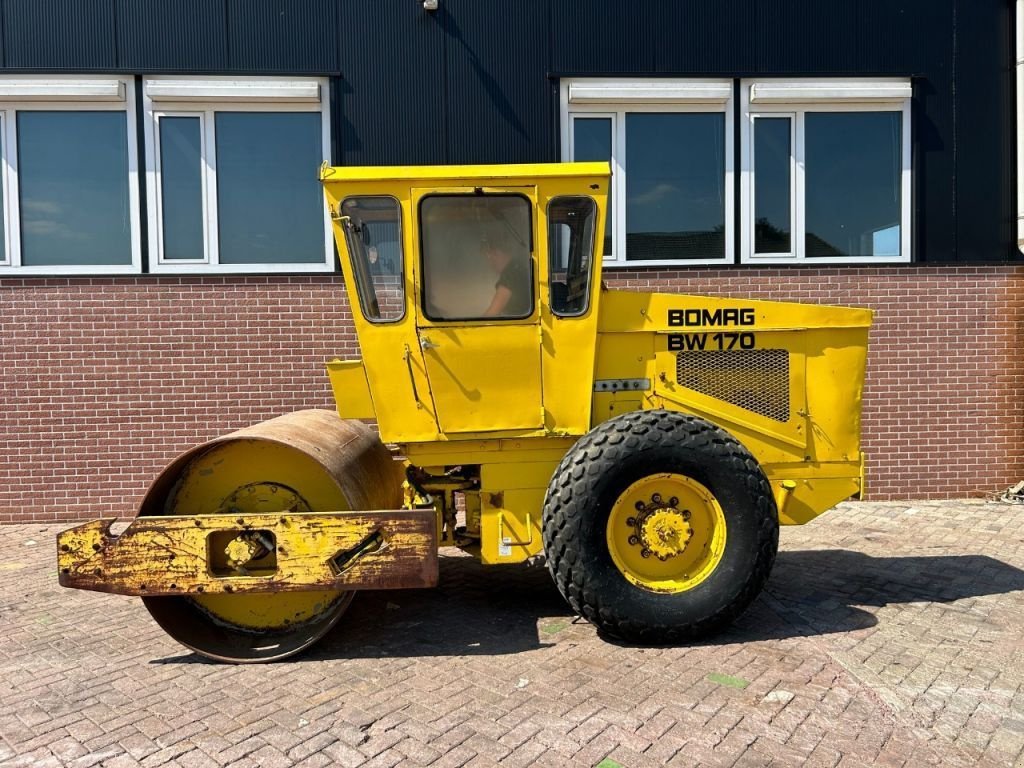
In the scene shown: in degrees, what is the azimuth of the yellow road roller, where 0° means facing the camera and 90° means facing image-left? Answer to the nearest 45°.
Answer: approximately 90°

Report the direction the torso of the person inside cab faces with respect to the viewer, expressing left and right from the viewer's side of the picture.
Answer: facing to the left of the viewer
